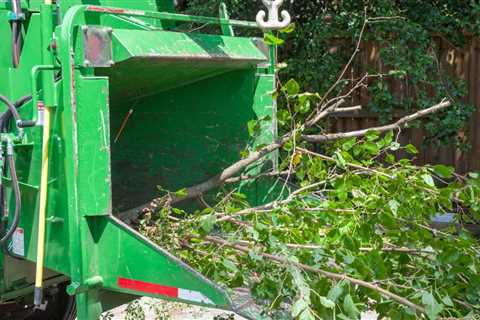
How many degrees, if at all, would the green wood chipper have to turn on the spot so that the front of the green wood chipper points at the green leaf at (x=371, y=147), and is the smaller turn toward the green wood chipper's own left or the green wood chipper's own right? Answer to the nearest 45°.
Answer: approximately 45° to the green wood chipper's own left

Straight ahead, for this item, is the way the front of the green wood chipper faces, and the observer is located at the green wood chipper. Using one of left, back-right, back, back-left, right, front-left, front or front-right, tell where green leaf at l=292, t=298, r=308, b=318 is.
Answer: front

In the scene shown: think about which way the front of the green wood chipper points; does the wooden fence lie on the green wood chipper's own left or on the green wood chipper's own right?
on the green wood chipper's own left

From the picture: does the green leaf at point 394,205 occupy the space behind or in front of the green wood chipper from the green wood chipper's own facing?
in front

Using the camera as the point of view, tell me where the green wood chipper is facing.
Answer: facing the viewer and to the right of the viewer

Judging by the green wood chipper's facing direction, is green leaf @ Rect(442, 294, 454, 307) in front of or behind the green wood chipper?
in front
